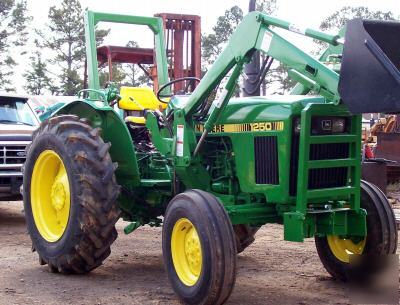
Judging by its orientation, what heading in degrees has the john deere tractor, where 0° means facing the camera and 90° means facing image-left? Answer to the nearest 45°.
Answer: approximately 315°

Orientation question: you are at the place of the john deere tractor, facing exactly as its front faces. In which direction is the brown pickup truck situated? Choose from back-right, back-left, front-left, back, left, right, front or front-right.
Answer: back

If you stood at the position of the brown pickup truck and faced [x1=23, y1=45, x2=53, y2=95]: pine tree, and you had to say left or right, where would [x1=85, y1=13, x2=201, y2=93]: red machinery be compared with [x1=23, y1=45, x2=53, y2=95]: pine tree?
right

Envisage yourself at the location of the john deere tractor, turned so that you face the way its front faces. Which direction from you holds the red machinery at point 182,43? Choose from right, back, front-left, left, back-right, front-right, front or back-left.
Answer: back-left

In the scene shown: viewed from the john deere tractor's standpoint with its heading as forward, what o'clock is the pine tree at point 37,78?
The pine tree is roughly at 7 o'clock from the john deere tractor.

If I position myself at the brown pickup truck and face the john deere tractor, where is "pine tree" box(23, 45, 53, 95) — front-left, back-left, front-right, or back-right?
back-left
